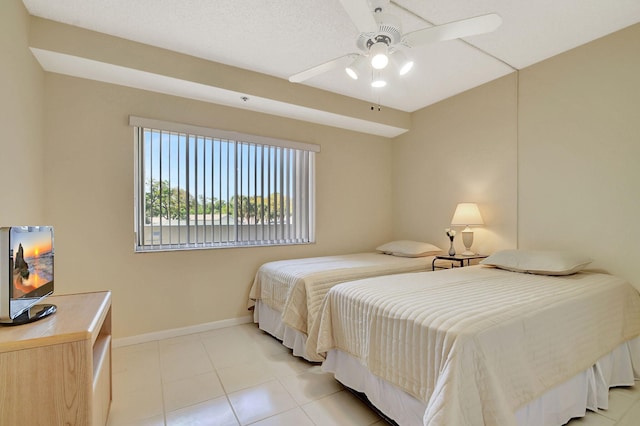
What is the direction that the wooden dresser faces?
to the viewer's right

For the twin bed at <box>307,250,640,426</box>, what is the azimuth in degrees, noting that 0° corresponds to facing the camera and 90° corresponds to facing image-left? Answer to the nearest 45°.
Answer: approximately 45°

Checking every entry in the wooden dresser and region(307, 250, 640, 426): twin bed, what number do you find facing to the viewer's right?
1

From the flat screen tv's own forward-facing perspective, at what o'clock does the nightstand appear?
The nightstand is roughly at 11 o'clock from the flat screen tv.

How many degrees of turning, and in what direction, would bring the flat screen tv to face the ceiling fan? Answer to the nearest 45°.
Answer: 0° — it already faces it

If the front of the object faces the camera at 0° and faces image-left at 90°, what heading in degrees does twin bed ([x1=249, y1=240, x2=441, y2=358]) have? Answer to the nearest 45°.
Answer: approximately 45°

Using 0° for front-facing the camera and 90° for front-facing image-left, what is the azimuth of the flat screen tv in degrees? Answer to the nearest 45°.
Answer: approximately 315°

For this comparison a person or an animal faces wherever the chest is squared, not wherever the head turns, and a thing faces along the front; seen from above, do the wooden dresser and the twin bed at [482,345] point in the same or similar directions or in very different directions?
very different directions

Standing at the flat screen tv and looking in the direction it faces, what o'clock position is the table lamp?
The table lamp is roughly at 11 o'clock from the flat screen tv.

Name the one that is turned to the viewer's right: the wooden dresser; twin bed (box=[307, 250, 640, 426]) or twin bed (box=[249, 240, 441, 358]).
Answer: the wooden dresser
